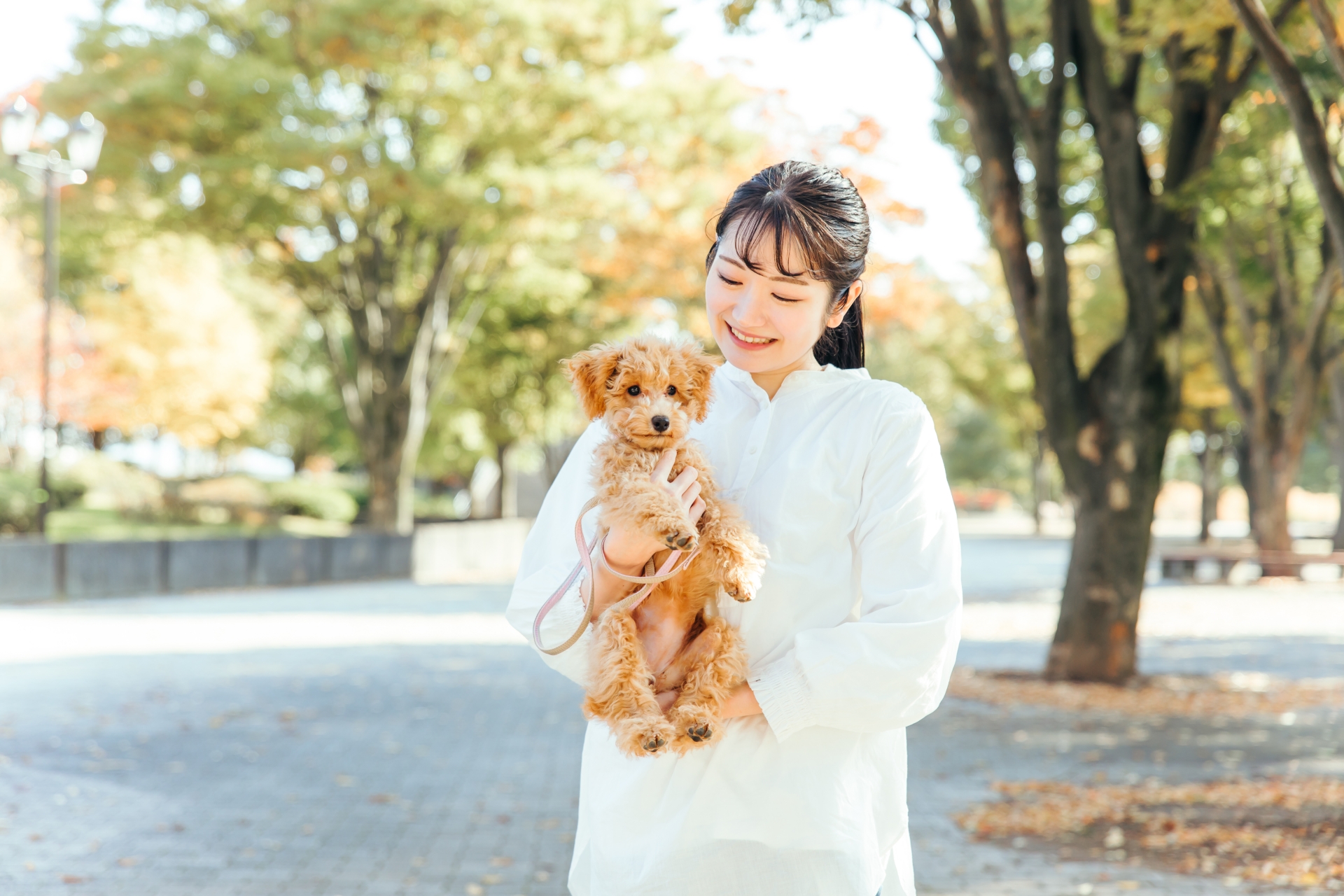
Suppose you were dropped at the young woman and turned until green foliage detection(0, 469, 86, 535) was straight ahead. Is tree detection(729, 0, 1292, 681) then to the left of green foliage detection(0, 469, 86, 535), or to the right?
right

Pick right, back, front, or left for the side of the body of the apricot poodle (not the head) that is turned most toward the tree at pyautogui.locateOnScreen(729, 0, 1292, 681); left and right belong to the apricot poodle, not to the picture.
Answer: back

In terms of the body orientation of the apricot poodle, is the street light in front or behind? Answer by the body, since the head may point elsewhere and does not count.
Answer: behind

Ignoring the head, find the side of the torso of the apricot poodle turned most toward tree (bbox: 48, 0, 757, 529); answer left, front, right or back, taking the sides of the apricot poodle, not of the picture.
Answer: back

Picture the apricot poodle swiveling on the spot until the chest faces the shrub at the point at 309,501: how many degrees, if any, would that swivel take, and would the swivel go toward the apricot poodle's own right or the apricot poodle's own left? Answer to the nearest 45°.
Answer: approximately 180°

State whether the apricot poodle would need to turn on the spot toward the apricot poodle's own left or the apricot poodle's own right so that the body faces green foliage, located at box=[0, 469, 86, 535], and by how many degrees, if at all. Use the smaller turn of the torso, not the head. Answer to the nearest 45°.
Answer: approximately 135° to the apricot poodle's own right

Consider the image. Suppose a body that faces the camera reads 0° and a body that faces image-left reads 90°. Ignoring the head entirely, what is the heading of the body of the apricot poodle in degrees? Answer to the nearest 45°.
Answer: approximately 0°
